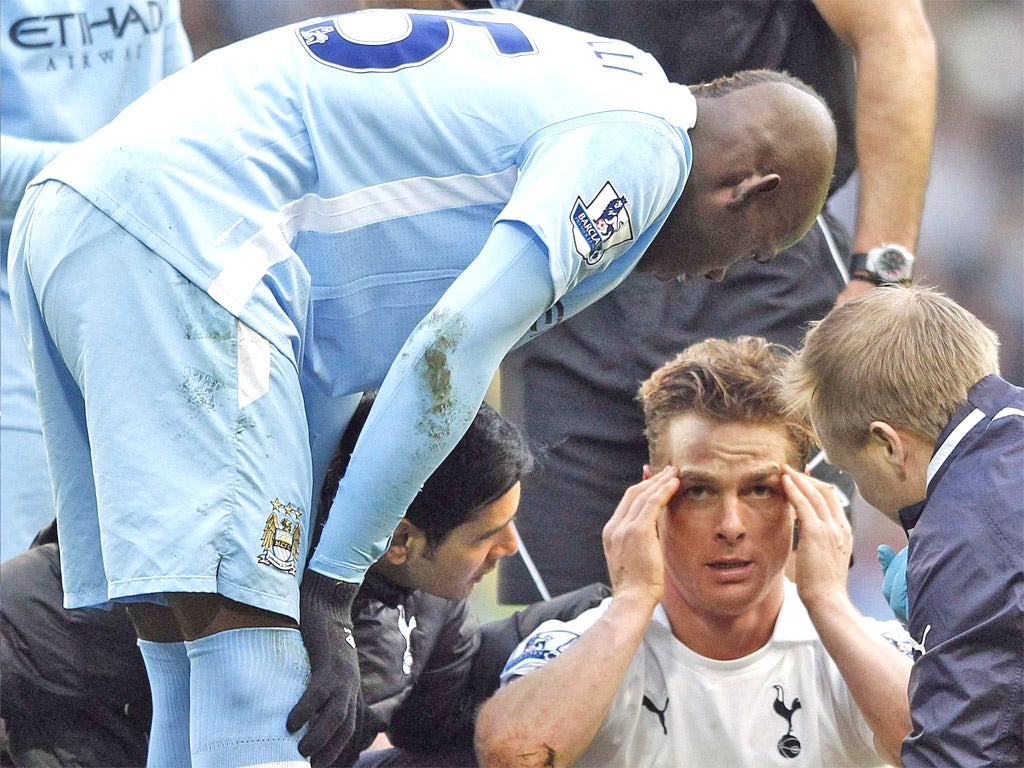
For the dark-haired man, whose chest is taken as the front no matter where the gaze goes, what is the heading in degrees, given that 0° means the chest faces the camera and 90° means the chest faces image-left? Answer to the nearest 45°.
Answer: approximately 270°

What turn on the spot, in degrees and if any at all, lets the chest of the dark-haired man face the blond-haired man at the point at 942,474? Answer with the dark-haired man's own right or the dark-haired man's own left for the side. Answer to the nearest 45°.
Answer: approximately 45° to the dark-haired man's own right

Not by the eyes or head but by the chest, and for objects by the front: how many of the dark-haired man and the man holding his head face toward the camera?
1

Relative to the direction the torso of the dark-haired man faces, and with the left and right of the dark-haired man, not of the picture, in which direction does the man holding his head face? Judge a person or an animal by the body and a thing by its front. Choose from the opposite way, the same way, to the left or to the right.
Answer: to the right

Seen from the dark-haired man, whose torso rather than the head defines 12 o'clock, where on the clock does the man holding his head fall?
The man holding his head is roughly at 12 o'clock from the dark-haired man.

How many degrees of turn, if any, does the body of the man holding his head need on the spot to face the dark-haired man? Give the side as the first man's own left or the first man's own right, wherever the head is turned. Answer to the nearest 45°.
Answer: approximately 90° to the first man's own right

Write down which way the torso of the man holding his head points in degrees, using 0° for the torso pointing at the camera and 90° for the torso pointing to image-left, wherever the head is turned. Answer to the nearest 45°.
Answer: approximately 0°
